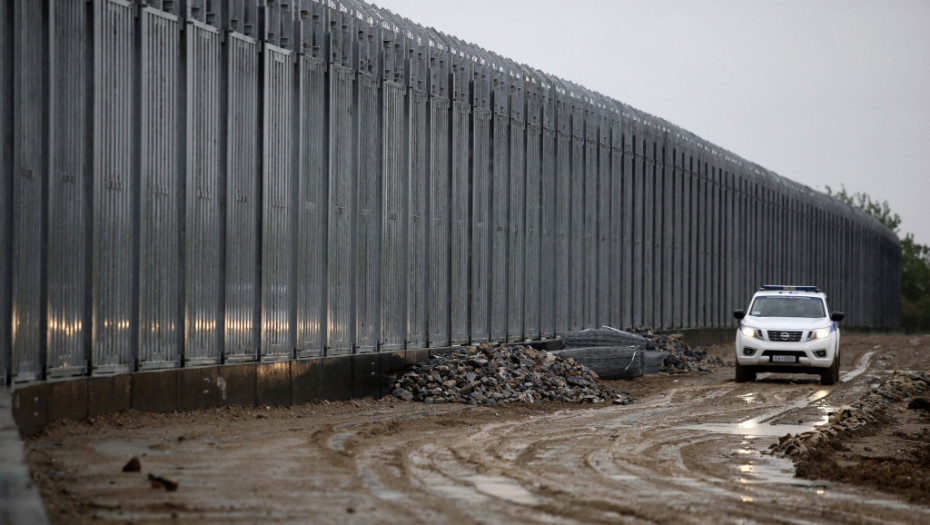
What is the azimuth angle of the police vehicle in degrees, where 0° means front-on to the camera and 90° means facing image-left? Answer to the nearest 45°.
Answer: approximately 0°

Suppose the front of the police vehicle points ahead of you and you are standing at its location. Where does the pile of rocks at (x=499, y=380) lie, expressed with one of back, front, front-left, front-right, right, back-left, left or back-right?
front-right
